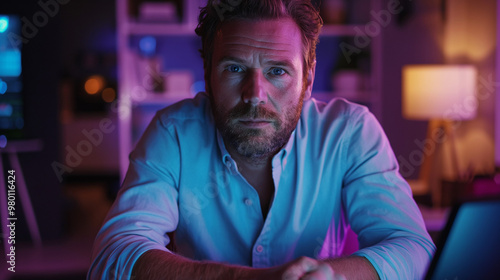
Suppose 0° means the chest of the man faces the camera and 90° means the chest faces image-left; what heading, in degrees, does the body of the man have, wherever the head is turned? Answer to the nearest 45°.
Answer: approximately 0°

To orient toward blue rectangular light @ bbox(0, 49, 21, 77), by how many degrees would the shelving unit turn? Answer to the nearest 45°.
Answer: approximately 90° to its right

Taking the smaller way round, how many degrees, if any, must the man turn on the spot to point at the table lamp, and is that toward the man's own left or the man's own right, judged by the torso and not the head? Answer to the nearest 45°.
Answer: approximately 135° to the man's own left

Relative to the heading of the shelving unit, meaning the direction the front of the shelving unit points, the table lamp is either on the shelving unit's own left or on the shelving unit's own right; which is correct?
on the shelving unit's own left

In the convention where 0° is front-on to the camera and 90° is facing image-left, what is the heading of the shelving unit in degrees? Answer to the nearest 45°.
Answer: approximately 0°

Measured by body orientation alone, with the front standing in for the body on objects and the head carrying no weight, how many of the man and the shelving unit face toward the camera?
2

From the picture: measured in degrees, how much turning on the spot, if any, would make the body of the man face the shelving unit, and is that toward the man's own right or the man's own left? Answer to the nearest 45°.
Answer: approximately 180°
